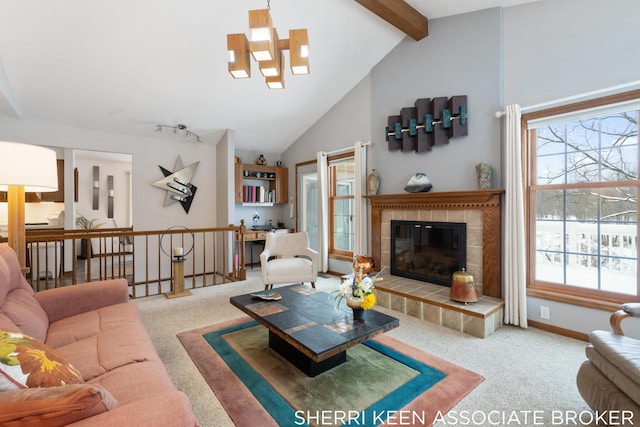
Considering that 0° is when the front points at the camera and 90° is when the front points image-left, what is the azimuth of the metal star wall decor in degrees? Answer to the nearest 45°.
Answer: approximately 0°

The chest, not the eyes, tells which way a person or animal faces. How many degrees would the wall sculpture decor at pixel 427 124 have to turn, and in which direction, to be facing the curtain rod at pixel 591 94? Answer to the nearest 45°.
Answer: approximately 90° to its left

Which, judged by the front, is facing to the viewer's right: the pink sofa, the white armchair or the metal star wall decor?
the pink sofa

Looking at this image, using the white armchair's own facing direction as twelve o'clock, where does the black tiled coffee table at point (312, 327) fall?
The black tiled coffee table is roughly at 12 o'clock from the white armchair.

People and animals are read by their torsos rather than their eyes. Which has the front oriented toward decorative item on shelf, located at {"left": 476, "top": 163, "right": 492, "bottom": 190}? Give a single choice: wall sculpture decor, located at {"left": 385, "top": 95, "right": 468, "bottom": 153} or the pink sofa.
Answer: the pink sofa

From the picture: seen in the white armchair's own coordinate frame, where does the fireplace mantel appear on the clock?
The fireplace mantel is roughly at 10 o'clock from the white armchair.

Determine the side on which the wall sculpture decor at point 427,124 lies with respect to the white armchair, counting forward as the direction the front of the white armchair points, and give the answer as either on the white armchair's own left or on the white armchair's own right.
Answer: on the white armchair's own left
